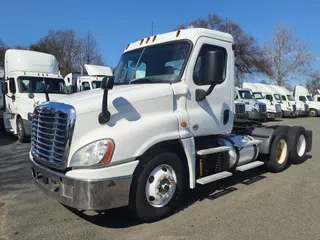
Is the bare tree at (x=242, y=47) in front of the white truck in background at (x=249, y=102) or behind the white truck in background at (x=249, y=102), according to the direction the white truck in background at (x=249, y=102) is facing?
behind

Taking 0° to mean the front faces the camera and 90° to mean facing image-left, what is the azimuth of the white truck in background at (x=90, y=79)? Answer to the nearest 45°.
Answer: approximately 315°

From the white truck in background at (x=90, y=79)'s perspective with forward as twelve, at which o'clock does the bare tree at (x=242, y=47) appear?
The bare tree is roughly at 9 o'clock from the white truck in background.

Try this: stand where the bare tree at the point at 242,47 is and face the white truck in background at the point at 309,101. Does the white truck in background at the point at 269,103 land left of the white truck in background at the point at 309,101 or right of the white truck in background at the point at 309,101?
right

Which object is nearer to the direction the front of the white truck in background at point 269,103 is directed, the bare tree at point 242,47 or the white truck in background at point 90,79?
the white truck in background

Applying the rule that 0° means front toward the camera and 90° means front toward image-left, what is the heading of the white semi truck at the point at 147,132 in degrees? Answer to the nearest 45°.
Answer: approximately 45°

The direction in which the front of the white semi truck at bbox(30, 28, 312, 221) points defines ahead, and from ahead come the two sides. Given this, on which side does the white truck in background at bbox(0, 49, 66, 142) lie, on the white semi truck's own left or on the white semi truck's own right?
on the white semi truck's own right

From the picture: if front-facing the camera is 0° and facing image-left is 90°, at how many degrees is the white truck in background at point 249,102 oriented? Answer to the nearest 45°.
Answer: approximately 315°

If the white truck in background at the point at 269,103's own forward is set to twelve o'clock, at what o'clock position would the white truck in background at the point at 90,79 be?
the white truck in background at the point at 90,79 is roughly at 3 o'clock from the white truck in background at the point at 269,103.

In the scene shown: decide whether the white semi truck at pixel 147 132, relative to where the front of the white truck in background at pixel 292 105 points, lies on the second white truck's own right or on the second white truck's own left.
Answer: on the second white truck's own right

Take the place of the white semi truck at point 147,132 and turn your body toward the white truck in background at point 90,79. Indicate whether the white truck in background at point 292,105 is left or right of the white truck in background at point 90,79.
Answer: right

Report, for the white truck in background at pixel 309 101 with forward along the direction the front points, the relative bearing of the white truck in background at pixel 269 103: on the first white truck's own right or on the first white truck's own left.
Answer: on the first white truck's own right
